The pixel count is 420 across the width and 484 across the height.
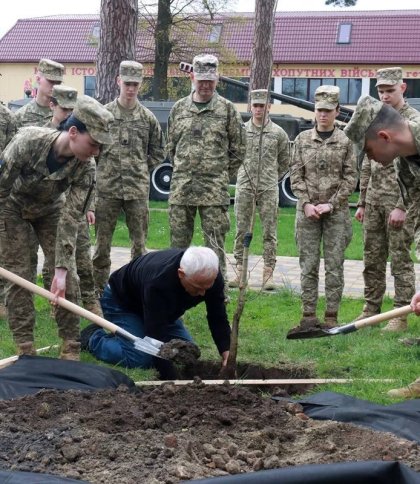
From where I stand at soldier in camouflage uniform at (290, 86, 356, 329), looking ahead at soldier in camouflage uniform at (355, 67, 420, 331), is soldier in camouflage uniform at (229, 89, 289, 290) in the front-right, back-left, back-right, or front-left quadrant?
back-left

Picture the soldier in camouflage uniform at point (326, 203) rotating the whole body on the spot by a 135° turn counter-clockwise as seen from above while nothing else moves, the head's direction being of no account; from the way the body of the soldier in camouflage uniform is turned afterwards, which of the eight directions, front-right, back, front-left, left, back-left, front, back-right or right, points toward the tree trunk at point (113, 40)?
left

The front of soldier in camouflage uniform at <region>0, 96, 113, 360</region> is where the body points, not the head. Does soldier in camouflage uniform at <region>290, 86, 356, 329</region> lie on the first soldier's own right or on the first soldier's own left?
on the first soldier's own left

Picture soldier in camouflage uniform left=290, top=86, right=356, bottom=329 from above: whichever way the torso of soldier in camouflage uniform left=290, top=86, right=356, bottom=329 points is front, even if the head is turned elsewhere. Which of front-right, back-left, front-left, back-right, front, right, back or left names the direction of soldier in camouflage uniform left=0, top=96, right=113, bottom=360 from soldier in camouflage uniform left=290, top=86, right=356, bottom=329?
front-right

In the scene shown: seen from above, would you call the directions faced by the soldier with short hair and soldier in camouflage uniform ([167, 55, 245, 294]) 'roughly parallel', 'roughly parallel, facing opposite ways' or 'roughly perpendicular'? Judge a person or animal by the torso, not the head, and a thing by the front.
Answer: roughly perpendicular

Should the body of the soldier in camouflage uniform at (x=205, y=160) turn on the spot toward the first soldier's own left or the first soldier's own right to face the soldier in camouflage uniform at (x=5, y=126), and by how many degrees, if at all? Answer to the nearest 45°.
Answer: approximately 90° to the first soldier's own right

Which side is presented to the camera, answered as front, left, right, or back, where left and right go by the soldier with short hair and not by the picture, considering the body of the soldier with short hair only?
left

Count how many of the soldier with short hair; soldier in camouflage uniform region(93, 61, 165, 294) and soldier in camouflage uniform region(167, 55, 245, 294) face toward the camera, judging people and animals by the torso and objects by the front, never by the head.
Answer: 2

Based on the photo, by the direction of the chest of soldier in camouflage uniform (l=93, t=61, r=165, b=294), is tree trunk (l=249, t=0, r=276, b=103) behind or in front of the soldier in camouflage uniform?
behind

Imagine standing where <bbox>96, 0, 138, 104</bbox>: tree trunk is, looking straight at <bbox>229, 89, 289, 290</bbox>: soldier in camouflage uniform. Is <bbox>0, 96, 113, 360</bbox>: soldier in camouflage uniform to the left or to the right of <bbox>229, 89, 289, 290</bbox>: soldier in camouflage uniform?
right

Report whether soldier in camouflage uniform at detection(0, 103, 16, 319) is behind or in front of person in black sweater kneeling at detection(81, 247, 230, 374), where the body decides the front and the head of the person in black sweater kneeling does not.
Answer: behind

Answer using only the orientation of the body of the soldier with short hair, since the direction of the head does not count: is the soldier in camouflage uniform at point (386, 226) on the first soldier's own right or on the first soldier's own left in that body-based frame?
on the first soldier's own right

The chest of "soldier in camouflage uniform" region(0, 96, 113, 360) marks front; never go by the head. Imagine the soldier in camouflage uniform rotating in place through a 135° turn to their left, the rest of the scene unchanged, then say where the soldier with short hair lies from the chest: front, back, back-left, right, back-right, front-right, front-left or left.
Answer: back-right
